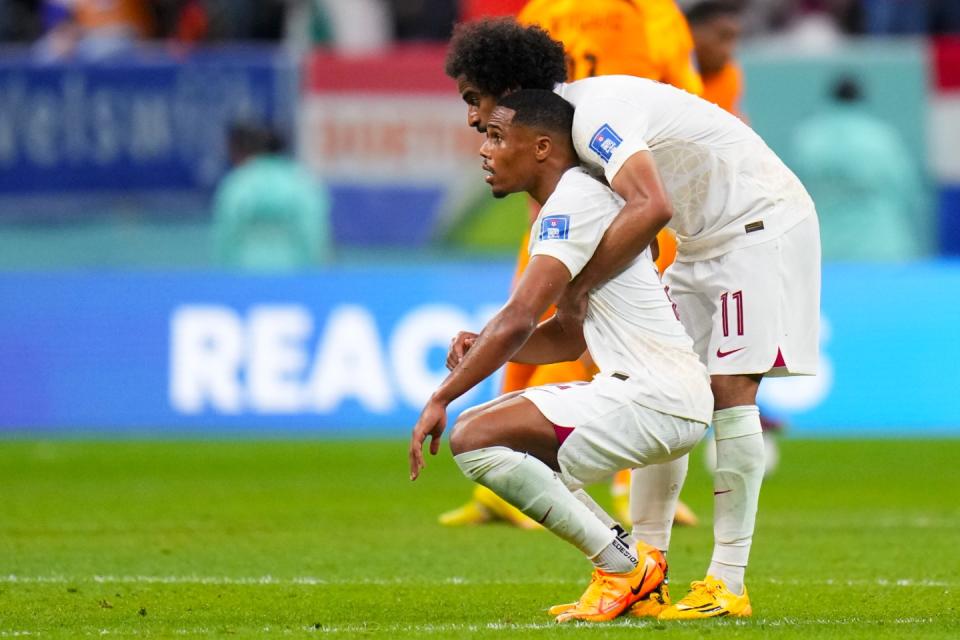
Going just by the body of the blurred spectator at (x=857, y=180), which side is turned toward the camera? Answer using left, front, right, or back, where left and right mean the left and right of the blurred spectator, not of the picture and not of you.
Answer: back

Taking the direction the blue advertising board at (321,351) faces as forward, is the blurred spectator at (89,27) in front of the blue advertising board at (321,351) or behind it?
behind

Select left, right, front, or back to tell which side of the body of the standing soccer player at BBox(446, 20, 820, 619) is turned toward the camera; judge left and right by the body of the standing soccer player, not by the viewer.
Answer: left

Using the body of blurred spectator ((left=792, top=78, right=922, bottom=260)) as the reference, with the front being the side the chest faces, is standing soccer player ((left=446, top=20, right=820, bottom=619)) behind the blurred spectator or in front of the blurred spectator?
behind

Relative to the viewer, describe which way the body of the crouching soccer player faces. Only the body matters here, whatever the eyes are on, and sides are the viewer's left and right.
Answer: facing to the left of the viewer

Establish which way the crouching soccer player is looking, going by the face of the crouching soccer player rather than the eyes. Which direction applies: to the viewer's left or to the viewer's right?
to the viewer's left

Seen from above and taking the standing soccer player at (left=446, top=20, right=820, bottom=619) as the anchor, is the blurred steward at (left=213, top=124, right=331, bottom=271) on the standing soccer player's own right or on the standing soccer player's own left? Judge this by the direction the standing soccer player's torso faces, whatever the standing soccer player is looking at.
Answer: on the standing soccer player's own right

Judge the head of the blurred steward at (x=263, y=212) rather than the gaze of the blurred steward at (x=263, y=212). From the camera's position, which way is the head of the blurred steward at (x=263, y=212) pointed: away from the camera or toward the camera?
away from the camera

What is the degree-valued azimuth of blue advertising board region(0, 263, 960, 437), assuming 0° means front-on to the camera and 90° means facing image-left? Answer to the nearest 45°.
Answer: approximately 0°

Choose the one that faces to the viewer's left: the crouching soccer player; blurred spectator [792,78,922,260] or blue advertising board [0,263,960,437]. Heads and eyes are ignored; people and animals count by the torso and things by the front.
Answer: the crouching soccer player

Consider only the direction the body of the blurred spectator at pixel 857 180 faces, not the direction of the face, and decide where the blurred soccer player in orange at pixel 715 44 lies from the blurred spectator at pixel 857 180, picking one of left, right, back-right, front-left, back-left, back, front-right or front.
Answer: back

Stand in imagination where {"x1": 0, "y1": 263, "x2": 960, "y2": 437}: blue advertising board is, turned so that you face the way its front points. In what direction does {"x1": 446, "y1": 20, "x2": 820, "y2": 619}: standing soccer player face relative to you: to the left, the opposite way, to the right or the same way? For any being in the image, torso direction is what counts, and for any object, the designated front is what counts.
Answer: to the right

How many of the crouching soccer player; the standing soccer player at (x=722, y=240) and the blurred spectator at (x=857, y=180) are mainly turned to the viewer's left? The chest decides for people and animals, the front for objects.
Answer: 2

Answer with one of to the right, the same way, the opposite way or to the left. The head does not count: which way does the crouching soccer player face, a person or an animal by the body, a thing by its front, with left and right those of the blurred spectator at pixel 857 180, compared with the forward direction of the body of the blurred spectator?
to the left
